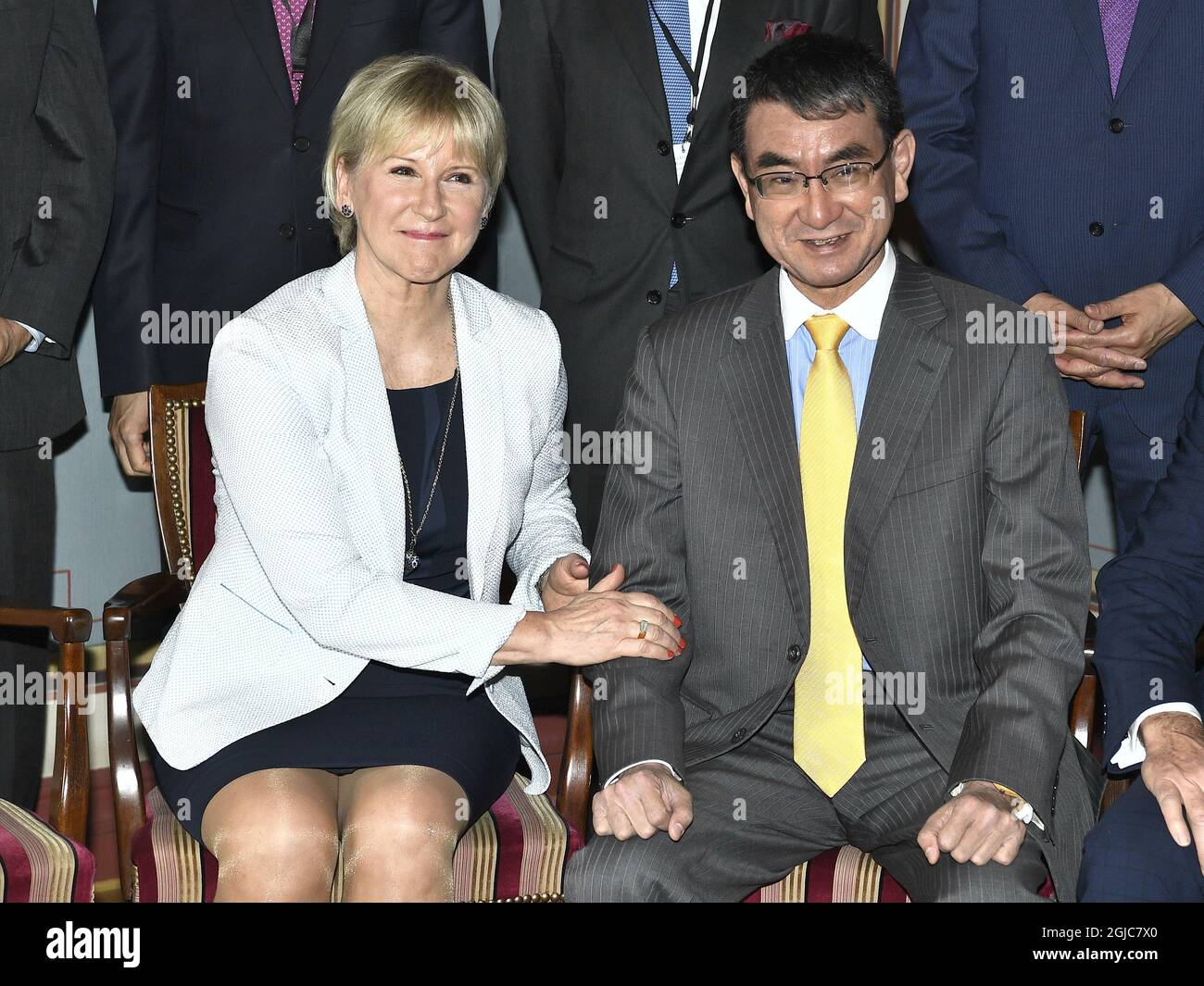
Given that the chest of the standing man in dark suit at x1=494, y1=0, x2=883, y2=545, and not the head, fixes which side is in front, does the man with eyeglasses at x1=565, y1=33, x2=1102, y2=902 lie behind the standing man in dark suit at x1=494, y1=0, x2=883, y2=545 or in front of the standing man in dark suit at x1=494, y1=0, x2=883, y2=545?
in front

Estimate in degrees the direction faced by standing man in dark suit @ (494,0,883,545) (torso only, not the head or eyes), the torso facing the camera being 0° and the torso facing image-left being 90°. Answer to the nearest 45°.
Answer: approximately 0°

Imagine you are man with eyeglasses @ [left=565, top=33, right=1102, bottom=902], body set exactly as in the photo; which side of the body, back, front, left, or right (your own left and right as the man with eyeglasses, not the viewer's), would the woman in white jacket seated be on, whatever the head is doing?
right

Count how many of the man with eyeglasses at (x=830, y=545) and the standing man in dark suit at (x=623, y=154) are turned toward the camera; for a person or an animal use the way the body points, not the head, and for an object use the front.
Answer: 2

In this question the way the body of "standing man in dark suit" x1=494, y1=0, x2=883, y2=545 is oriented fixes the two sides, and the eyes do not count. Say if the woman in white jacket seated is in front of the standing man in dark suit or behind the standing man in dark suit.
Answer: in front
